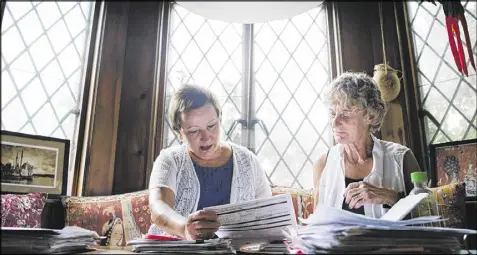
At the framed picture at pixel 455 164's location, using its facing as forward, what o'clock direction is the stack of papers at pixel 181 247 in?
The stack of papers is roughly at 11 o'clock from the framed picture.

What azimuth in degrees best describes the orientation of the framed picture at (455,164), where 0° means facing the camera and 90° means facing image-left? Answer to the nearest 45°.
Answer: approximately 45°

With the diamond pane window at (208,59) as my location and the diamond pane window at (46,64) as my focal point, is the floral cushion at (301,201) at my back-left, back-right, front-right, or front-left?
back-left

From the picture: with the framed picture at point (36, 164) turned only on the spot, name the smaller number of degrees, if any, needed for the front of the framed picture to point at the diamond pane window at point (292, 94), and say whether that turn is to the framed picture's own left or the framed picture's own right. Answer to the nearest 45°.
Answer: approximately 45° to the framed picture's own left

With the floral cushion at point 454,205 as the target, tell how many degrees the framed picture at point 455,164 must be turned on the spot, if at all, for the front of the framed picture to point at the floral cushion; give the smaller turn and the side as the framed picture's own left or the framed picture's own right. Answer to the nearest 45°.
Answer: approximately 45° to the framed picture's own left

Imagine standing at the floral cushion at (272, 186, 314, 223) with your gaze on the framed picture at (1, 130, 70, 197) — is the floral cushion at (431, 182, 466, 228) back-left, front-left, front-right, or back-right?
back-left
